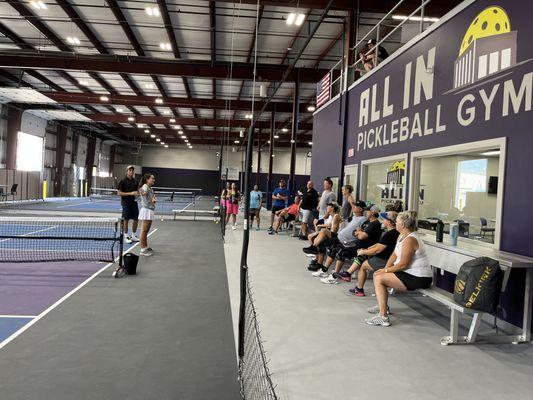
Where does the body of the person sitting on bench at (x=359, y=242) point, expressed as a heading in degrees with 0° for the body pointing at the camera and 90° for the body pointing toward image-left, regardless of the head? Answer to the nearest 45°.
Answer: approximately 90°

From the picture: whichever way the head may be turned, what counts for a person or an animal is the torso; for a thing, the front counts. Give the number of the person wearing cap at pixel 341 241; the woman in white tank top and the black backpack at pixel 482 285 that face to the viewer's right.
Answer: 0

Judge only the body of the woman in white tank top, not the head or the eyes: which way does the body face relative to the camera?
to the viewer's left

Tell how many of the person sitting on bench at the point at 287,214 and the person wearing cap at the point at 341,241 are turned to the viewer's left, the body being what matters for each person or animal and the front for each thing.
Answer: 2

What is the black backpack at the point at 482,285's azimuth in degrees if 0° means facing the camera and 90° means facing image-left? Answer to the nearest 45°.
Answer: approximately 45°

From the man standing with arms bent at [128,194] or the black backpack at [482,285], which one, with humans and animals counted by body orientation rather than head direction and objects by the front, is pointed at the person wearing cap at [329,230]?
the man standing with arms bent

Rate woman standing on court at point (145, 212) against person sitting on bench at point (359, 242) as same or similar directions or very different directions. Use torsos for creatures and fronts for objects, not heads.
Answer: very different directions

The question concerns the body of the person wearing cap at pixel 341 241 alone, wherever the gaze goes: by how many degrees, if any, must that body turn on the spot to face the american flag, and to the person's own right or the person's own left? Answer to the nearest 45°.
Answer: approximately 90° to the person's own right

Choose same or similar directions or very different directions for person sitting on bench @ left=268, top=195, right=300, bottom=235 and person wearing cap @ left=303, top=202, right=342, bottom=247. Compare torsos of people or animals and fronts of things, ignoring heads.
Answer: same or similar directions

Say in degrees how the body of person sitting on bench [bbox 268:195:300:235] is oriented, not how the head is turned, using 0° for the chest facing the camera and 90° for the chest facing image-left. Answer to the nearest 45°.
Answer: approximately 90°

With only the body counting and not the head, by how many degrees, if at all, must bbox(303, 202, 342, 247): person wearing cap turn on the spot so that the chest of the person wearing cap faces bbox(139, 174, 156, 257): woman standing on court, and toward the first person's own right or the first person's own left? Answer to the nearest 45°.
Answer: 0° — they already face them

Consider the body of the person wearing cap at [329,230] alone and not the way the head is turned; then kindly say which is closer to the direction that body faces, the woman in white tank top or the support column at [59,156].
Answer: the support column

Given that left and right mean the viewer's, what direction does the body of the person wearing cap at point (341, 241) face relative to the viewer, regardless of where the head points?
facing to the left of the viewer

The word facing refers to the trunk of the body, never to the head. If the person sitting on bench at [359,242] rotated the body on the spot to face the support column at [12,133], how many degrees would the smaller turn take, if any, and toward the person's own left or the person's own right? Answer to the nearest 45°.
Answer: approximately 45° to the person's own right
